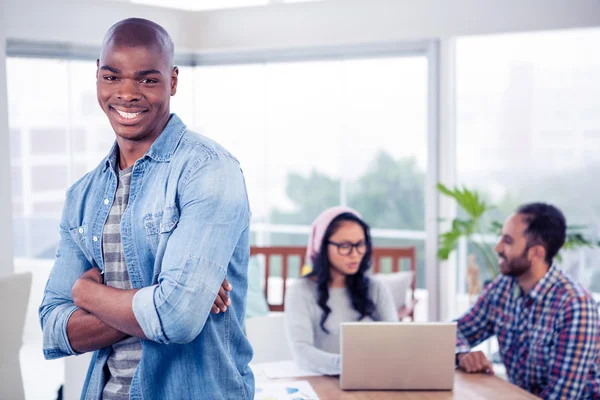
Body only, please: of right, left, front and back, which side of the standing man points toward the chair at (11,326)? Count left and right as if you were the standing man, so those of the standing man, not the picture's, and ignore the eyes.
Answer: right

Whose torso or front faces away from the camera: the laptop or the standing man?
the laptop

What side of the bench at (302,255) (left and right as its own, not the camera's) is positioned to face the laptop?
front

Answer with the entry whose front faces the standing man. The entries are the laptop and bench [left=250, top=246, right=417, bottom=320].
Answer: the bench

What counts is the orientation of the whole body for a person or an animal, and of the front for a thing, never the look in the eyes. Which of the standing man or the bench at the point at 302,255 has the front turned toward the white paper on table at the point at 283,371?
the bench

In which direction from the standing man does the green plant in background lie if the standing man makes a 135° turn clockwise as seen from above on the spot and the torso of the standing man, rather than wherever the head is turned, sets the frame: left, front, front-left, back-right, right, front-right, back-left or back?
front-right

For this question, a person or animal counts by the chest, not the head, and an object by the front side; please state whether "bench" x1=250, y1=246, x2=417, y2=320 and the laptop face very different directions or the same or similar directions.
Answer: very different directions

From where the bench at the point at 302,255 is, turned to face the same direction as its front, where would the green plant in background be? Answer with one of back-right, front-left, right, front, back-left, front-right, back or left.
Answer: left

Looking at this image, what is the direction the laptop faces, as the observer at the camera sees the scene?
facing away from the viewer

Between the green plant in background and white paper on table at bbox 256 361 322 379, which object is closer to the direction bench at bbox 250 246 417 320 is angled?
the white paper on table

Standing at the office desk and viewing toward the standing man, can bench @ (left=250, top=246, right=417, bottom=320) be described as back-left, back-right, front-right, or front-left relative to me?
back-right

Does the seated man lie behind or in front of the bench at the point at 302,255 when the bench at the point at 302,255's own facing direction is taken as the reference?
in front

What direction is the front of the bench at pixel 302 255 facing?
toward the camera

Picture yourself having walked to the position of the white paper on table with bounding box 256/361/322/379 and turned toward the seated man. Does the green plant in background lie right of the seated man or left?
left

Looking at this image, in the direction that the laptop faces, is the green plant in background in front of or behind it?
in front

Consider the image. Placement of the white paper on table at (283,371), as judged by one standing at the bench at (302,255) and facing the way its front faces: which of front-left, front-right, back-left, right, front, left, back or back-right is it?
front

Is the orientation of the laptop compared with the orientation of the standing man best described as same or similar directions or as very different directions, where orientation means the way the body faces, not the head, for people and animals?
very different directions

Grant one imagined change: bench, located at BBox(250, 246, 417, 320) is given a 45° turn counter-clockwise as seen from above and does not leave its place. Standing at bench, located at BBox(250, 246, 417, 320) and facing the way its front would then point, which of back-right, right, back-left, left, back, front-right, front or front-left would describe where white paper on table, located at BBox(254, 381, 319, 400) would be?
front-right

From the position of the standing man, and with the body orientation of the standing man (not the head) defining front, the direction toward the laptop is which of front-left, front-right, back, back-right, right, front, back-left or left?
back

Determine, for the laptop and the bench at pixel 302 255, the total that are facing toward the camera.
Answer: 1
